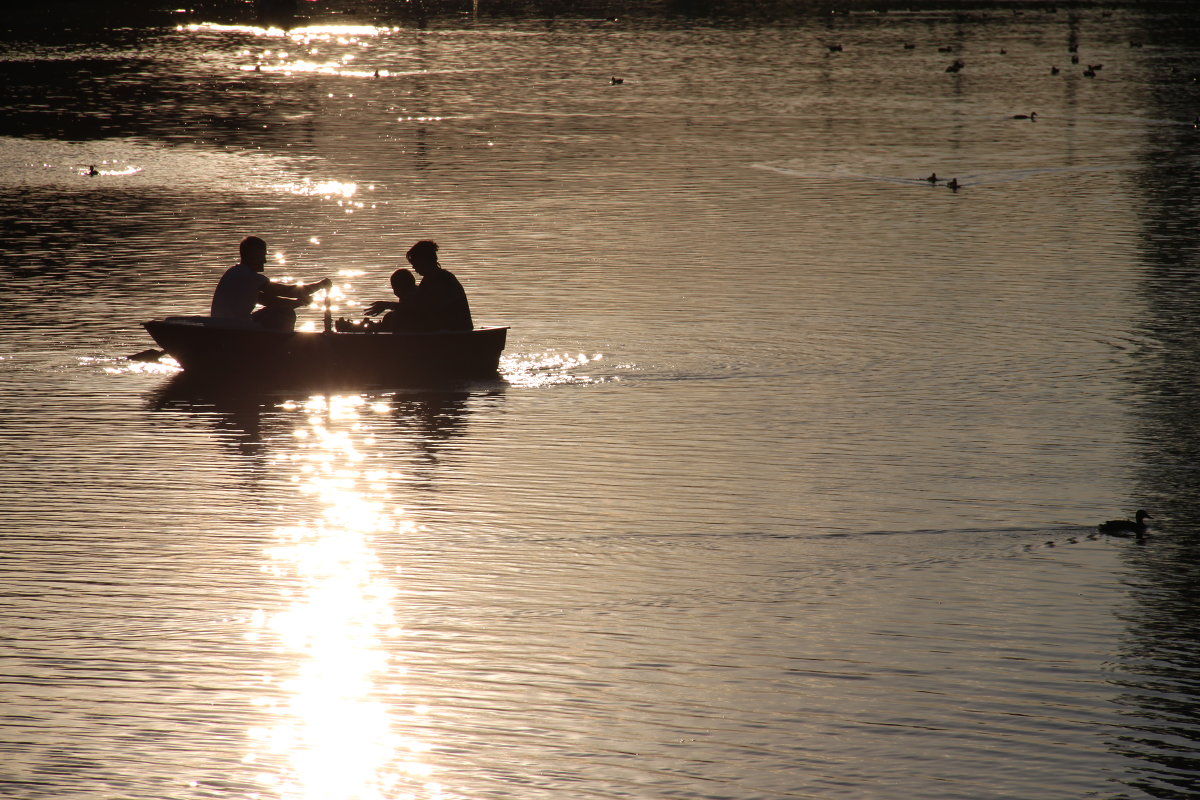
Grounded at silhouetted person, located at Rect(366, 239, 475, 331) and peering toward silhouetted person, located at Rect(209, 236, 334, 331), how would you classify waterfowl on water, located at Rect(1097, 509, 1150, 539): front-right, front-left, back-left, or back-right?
back-left

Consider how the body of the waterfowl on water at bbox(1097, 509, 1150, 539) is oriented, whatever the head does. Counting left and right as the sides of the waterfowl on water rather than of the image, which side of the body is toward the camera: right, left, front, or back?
right

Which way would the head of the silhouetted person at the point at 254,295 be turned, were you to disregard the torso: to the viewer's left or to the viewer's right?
to the viewer's right

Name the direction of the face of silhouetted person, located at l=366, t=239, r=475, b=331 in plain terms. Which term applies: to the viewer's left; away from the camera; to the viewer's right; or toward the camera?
to the viewer's left

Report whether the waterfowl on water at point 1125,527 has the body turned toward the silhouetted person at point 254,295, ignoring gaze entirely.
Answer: no

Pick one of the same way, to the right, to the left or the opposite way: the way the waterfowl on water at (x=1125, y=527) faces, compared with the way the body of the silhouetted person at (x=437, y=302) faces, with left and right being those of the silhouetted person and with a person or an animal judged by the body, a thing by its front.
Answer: the opposite way

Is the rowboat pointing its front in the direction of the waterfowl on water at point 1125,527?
no

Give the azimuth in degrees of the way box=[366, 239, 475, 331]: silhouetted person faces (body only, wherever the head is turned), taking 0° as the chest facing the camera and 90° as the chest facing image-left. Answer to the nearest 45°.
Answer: approximately 90°

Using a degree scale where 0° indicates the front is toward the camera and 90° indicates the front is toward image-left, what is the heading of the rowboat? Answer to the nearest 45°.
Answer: approximately 90°

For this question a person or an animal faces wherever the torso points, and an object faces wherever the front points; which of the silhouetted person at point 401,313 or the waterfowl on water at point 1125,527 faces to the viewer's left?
the silhouetted person

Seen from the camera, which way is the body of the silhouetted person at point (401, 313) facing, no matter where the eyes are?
to the viewer's left

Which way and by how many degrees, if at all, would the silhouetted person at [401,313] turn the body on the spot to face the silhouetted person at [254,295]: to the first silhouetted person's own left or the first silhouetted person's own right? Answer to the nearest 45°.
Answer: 0° — they already face them
